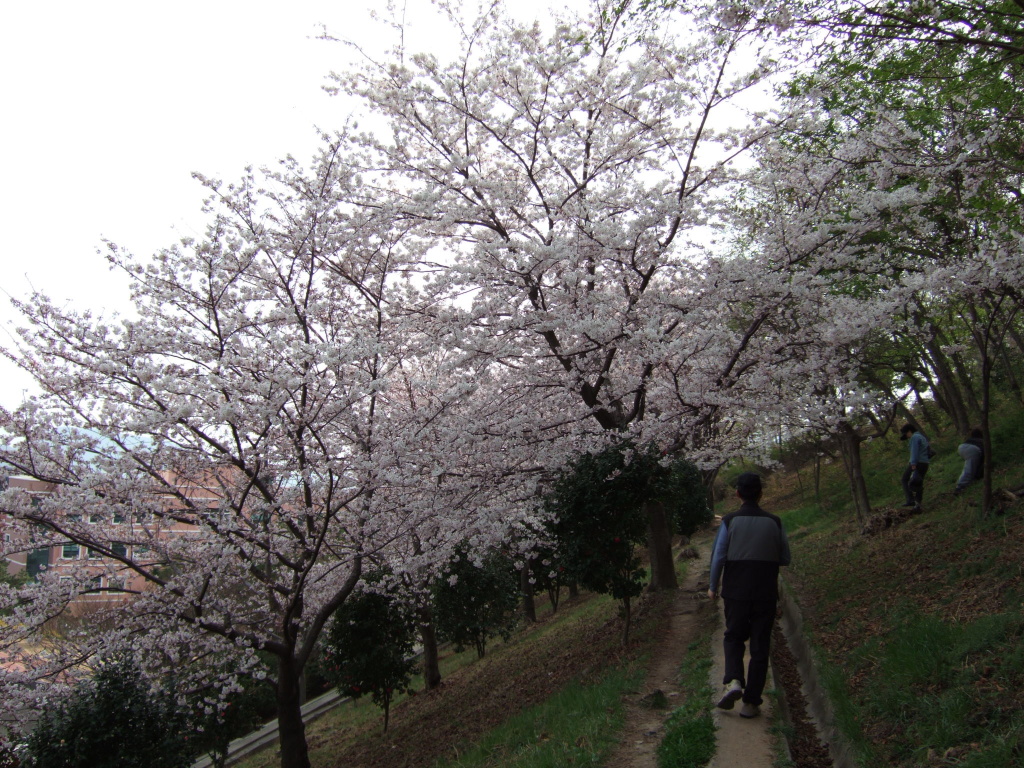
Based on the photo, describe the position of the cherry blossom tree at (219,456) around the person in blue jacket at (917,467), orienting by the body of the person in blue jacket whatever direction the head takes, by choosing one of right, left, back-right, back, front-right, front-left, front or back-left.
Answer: front-left

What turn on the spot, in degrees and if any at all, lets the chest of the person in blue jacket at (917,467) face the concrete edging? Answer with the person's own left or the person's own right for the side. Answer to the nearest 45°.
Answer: approximately 90° to the person's own left

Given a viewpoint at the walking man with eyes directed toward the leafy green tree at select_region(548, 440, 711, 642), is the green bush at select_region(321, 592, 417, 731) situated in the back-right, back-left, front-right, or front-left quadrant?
front-left

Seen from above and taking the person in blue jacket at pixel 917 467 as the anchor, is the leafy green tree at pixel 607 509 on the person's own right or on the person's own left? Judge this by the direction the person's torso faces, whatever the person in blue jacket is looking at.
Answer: on the person's own left

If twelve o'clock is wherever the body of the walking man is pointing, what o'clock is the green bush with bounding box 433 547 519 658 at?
The green bush is roughly at 11 o'clock from the walking man.

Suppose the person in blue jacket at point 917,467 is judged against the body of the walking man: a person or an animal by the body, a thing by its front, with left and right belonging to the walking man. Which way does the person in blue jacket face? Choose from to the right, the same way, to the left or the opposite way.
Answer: to the left

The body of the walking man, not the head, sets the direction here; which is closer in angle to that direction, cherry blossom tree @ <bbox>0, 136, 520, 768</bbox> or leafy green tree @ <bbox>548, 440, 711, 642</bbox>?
the leafy green tree

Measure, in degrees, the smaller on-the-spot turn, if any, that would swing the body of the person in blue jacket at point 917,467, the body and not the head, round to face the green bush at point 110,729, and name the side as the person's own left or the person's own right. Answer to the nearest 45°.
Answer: approximately 45° to the person's own left

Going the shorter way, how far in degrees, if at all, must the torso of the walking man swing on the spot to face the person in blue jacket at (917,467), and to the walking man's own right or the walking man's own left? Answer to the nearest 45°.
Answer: approximately 45° to the walking man's own right

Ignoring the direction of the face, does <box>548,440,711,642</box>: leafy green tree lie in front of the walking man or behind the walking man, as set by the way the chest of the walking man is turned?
in front

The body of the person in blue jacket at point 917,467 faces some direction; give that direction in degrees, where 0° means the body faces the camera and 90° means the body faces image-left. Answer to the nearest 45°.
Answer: approximately 90°

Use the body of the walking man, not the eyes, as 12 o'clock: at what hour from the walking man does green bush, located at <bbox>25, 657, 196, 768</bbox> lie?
The green bush is roughly at 9 o'clock from the walking man.

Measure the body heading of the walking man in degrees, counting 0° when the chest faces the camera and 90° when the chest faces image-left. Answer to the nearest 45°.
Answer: approximately 180°

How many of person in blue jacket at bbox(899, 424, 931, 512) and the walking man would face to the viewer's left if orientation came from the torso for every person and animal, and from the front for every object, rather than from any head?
1

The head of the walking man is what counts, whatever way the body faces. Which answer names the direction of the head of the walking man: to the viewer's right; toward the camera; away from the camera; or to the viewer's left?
away from the camera
